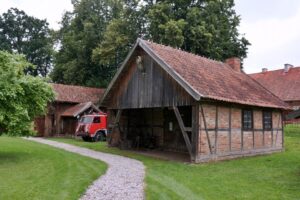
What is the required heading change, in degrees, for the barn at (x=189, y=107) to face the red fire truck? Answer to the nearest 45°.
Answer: approximately 90° to its right

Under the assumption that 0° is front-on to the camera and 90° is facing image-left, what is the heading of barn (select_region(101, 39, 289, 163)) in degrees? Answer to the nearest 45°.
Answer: approximately 45°

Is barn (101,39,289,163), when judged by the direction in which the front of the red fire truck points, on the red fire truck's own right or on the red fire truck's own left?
on the red fire truck's own left

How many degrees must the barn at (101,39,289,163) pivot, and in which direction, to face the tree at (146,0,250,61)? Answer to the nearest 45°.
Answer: approximately 135° to its right

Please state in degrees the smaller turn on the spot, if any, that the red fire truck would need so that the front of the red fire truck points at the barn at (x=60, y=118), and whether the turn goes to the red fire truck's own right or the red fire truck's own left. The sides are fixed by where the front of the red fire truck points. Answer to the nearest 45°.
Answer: approximately 90° to the red fire truck's own right

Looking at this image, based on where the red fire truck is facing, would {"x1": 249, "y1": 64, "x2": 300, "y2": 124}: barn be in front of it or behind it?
behind

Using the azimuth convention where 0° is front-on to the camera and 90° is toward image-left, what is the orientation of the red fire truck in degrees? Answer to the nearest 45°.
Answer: approximately 45°

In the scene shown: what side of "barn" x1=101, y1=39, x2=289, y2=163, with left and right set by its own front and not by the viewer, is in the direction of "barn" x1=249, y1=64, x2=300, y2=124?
back

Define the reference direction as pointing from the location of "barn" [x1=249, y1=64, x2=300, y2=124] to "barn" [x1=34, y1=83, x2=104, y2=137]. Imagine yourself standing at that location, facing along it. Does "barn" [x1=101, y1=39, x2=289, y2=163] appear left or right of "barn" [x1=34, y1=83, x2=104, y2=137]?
left
